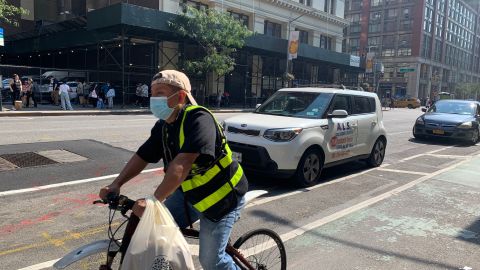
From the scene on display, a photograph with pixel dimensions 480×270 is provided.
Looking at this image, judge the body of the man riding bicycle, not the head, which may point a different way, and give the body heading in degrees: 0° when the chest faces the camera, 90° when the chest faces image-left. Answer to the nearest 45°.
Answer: approximately 45°

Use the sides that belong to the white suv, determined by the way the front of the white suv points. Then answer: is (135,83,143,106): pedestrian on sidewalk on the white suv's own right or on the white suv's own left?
on the white suv's own right

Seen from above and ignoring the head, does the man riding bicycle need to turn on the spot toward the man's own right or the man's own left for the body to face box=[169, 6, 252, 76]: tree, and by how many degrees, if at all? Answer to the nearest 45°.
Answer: approximately 135° to the man's own right

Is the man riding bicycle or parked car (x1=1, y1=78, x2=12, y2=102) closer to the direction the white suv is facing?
the man riding bicycle

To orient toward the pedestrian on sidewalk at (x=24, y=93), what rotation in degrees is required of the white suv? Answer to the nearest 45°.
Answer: approximately 90° to its right

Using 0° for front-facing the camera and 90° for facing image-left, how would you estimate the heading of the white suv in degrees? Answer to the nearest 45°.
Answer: approximately 45°

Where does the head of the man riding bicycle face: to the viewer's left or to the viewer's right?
to the viewer's left

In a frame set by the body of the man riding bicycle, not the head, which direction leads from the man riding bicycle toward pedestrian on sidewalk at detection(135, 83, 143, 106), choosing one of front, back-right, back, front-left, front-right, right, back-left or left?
back-right
